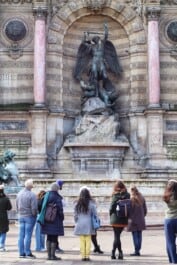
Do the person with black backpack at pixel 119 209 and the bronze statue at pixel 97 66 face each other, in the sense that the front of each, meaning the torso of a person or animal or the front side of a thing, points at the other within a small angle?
yes

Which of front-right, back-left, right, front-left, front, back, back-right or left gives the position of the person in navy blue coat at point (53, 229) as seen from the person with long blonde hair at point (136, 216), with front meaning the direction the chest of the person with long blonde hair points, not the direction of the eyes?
left

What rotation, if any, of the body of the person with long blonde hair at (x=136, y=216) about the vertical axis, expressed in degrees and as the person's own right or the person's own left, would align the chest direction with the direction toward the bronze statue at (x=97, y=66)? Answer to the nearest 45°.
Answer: approximately 45° to the person's own right

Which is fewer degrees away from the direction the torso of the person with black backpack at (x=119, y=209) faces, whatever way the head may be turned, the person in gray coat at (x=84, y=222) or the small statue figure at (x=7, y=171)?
the small statue figure

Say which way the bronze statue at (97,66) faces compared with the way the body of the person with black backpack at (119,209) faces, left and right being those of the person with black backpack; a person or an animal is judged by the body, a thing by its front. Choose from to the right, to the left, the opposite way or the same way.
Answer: the opposite way

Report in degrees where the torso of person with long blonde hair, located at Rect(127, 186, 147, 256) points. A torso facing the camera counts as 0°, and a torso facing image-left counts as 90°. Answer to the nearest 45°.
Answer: approximately 135°

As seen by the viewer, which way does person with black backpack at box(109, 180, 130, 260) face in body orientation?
away from the camera

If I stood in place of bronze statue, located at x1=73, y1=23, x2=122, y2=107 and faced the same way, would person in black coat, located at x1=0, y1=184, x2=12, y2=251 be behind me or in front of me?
in front

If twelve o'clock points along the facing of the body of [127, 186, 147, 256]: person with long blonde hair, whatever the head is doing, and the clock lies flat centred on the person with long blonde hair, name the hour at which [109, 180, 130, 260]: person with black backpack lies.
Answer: The person with black backpack is roughly at 8 o'clock from the person with long blonde hair.

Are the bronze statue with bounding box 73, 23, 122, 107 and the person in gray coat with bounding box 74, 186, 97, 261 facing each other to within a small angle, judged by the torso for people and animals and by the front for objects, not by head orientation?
yes

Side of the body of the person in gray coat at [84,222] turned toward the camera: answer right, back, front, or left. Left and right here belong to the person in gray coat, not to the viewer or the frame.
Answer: back

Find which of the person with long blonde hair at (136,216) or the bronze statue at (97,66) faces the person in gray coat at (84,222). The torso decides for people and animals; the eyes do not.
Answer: the bronze statue

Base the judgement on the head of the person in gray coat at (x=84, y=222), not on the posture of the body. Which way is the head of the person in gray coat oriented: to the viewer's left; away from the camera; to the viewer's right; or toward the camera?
away from the camera

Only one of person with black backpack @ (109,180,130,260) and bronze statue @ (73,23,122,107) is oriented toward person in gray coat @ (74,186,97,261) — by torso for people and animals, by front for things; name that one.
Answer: the bronze statue
